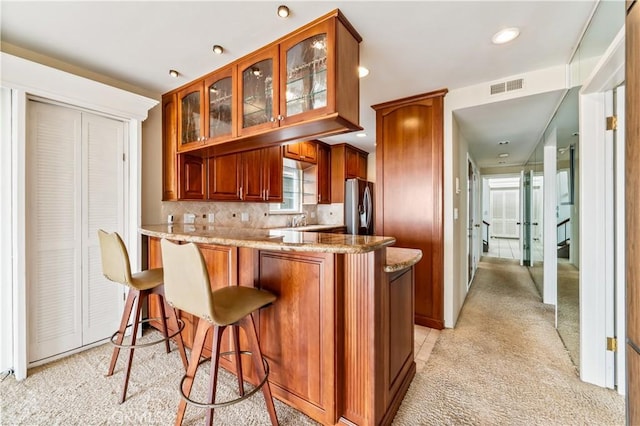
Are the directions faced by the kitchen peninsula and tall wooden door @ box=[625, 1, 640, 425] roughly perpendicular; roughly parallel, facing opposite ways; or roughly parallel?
roughly perpendicular

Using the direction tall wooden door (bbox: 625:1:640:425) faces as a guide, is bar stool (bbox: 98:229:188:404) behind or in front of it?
in front

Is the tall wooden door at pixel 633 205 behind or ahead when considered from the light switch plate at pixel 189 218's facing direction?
ahead

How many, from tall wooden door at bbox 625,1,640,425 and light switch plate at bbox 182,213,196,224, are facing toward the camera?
1

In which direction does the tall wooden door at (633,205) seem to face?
to the viewer's left

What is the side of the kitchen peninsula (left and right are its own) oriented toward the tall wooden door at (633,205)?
left

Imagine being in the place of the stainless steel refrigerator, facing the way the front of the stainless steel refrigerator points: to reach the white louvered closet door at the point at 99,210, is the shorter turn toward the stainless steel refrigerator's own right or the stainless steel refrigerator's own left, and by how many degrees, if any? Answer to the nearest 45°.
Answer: approximately 90° to the stainless steel refrigerator's own right

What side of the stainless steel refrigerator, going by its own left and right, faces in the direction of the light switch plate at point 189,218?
right

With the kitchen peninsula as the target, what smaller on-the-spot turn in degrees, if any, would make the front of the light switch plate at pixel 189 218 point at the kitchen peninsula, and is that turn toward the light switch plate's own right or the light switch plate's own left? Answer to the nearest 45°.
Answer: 0° — it already faces it

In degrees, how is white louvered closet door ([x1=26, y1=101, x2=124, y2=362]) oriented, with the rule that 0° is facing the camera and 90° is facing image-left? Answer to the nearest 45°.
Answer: approximately 315°
